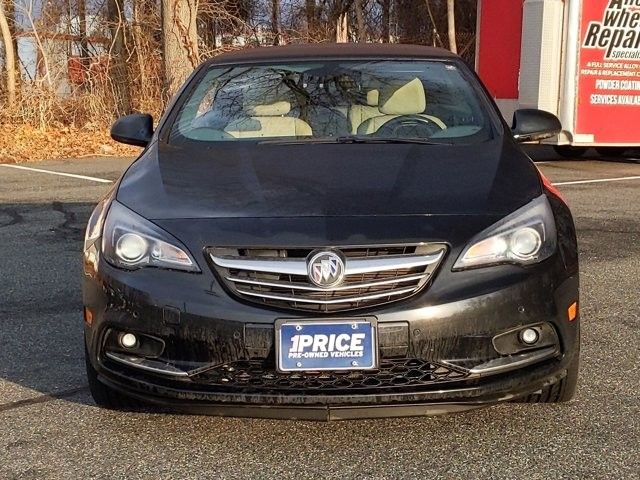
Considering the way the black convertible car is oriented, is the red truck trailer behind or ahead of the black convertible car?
behind

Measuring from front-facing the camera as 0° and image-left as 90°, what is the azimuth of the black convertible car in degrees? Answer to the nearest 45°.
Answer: approximately 0°
